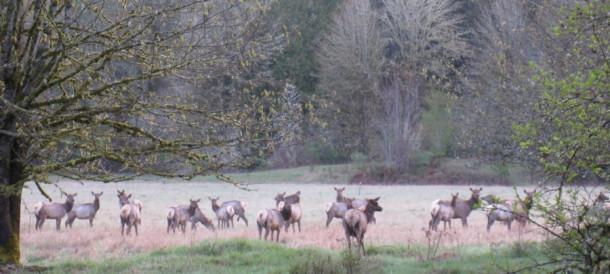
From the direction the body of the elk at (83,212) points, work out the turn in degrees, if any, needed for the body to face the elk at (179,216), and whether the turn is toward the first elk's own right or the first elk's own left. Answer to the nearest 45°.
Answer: approximately 45° to the first elk's own right

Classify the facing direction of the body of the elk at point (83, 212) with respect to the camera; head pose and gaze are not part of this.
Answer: to the viewer's right

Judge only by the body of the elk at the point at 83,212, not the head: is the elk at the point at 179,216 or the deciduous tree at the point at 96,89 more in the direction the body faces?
the elk

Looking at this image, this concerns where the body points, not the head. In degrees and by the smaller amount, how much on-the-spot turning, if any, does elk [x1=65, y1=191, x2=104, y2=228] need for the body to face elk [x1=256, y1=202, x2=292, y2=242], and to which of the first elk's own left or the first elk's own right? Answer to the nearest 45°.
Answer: approximately 45° to the first elk's own right

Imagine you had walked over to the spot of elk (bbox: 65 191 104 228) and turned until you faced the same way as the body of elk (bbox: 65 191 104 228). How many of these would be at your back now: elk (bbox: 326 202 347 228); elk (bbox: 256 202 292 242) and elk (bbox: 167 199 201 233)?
0

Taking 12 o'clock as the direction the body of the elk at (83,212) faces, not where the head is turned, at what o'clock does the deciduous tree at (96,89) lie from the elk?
The deciduous tree is roughly at 3 o'clock from the elk.

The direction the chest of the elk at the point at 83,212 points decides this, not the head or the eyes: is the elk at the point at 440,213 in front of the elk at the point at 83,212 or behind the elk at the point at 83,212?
in front

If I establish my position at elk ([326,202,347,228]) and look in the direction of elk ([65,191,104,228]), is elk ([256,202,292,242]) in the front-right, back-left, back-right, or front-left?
front-left

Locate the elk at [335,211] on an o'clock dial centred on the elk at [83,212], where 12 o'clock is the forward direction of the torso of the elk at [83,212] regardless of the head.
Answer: the elk at [335,211] is roughly at 1 o'clock from the elk at [83,212].
